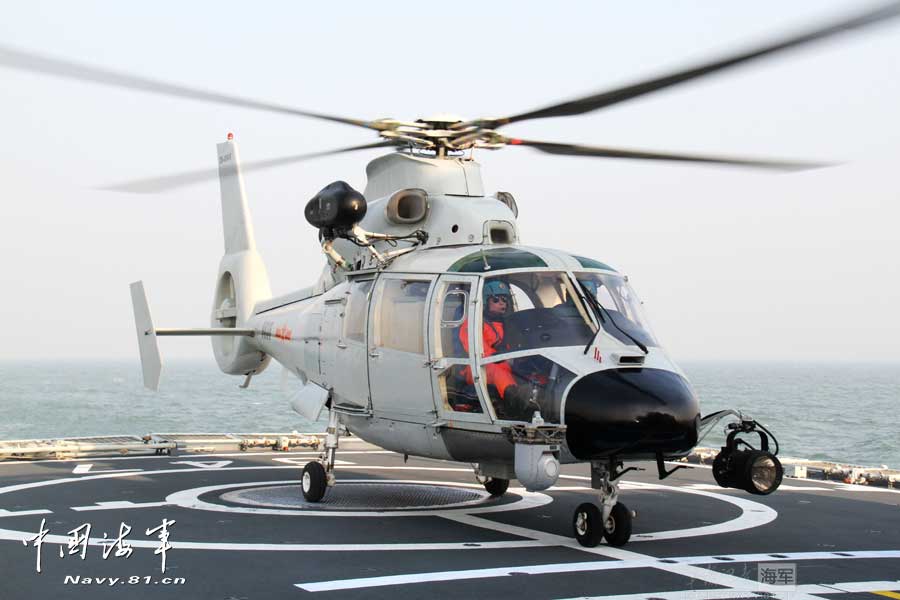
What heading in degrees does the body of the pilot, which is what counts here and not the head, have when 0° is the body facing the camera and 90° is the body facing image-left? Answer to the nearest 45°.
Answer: approximately 315°

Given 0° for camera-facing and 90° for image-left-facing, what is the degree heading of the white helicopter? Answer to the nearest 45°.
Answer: approximately 315°
